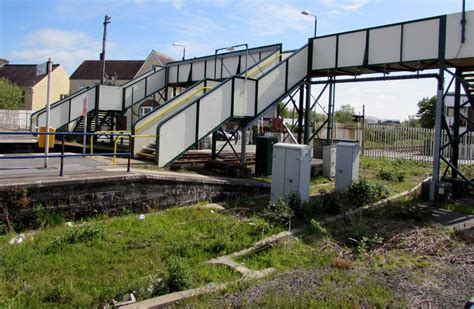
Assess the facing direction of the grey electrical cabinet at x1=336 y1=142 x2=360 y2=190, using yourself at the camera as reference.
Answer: facing the viewer and to the left of the viewer

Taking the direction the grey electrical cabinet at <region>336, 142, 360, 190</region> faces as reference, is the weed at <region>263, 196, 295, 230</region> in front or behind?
in front

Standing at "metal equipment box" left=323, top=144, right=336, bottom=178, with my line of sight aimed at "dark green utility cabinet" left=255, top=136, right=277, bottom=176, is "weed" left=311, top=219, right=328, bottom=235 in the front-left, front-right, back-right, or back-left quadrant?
front-left

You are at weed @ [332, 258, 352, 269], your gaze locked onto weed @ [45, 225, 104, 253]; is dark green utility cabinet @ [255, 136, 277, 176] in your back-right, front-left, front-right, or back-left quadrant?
front-right

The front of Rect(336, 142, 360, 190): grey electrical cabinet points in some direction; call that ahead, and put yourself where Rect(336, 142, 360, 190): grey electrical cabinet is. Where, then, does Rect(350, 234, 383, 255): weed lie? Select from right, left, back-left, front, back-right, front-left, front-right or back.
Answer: front-left

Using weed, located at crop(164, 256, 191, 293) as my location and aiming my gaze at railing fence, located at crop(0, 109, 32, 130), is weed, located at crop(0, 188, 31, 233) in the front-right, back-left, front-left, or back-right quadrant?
front-left

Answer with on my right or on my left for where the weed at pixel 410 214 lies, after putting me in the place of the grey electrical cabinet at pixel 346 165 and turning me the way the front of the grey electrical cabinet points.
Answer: on my left

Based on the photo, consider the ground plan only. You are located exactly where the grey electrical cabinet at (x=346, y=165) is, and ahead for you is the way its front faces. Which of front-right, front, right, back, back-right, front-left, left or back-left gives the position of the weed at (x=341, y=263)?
front-left

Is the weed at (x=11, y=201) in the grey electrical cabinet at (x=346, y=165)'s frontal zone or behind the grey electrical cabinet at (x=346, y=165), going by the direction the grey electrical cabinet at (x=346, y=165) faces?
frontal zone

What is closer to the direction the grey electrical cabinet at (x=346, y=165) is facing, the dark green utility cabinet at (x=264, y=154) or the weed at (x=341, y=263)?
the weed

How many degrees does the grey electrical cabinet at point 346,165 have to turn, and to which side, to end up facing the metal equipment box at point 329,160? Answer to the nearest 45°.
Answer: approximately 135° to its right

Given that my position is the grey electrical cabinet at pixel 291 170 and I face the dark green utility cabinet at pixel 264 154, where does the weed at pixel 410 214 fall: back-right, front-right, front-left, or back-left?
back-right
